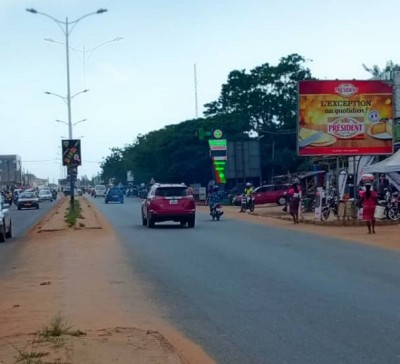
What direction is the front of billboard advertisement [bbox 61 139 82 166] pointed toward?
toward the camera

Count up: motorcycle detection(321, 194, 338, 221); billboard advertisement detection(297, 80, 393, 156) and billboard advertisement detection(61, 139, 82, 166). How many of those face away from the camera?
0

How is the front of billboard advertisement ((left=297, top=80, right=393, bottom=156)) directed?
toward the camera

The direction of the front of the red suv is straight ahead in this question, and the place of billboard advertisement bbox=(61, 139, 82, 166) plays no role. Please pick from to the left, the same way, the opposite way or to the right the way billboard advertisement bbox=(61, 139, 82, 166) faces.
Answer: the opposite way

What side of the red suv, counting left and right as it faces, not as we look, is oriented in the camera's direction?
back

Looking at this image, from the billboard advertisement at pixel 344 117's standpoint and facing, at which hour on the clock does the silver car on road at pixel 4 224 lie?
The silver car on road is roughly at 2 o'clock from the billboard advertisement.

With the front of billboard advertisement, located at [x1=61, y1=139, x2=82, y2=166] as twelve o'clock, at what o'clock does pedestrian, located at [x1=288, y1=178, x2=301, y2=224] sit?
The pedestrian is roughly at 10 o'clock from the billboard advertisement.

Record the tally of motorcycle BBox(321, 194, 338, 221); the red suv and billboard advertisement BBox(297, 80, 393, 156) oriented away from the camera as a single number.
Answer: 1

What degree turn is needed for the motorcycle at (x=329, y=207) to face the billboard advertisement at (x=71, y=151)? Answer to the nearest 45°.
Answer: approximately 45° to its right
